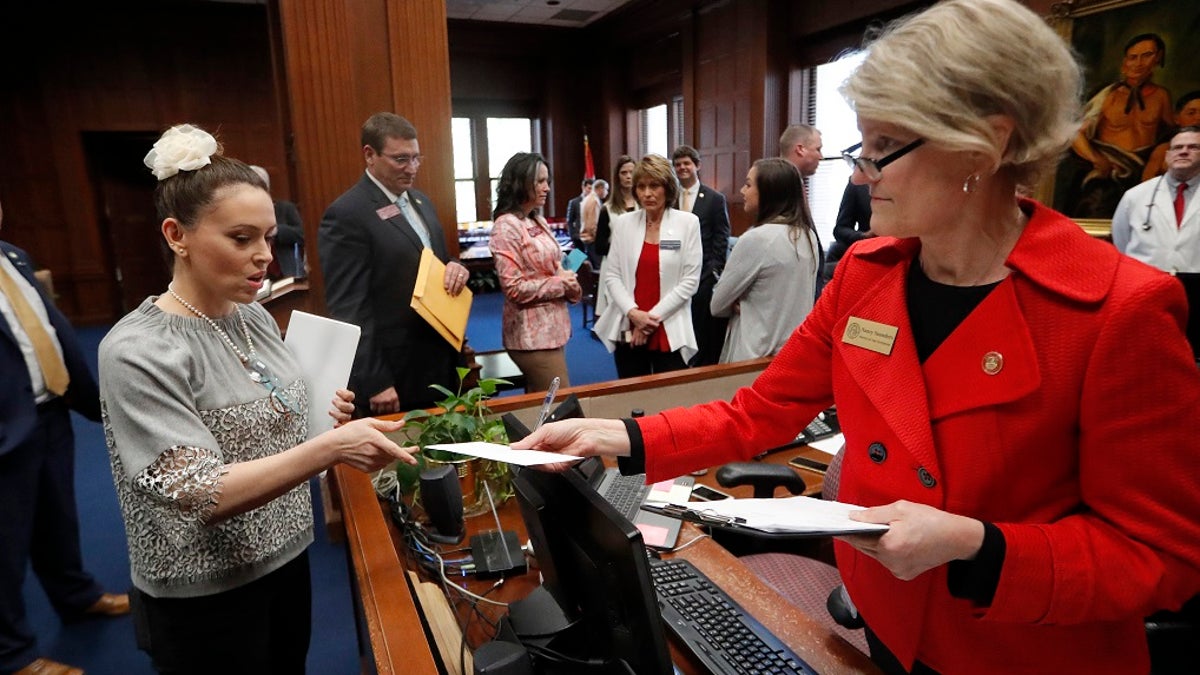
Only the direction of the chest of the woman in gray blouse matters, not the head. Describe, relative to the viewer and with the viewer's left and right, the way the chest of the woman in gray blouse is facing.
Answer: facing the viewer and to the right of the viewer

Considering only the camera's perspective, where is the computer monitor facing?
facing away from the viewer and to the right of the viewer

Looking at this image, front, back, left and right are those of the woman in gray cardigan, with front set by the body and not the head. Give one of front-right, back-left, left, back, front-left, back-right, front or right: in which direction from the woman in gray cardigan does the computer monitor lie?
back-left

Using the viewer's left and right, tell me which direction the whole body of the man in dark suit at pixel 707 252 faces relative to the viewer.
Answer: facing the viewer and to the left of the viewer

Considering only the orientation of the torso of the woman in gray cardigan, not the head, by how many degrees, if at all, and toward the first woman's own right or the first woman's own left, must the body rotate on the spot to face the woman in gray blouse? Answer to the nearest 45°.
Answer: approximately 90° to the first woman's own left

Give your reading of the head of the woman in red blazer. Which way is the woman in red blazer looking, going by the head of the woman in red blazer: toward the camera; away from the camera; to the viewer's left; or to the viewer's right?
to the viewer's left

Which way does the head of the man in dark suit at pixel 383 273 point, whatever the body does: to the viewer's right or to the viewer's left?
to the viewer's right

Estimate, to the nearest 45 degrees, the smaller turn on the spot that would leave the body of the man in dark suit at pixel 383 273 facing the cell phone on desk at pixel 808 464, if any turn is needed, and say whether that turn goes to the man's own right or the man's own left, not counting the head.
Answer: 0° — they already face it

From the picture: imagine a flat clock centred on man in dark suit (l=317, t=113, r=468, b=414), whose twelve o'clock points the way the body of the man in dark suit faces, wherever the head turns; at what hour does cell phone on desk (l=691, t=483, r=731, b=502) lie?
The cell phone on desk is roughly at 12 o'clock from the man in dark suit.
